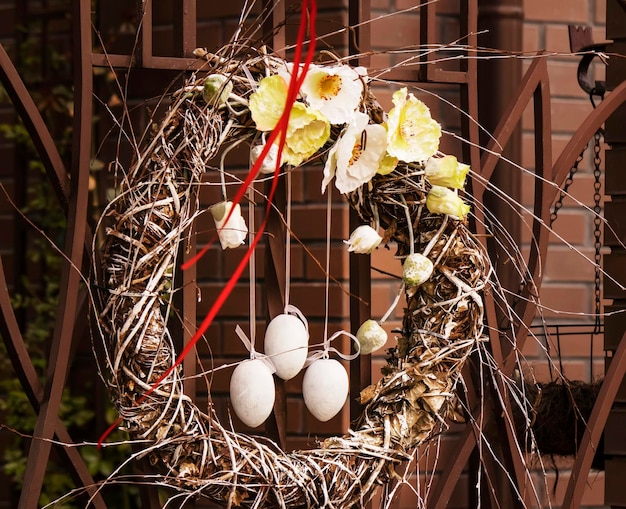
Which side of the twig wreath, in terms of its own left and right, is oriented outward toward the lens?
front
